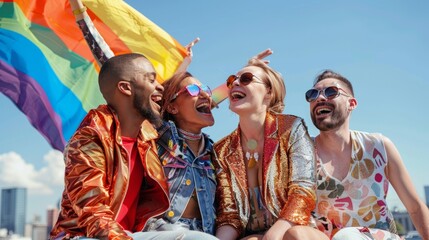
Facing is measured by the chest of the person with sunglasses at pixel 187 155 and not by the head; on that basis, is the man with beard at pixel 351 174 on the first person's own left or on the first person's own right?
on the first person's own left

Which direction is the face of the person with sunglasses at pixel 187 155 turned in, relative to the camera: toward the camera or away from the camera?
toward the camera

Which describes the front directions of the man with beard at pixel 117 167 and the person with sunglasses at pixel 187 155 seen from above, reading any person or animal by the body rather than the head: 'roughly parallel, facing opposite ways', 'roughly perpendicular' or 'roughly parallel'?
roughly parallel

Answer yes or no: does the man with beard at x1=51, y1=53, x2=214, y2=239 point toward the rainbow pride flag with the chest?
no

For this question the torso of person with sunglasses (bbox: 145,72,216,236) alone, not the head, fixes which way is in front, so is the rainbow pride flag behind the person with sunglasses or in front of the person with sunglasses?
behind

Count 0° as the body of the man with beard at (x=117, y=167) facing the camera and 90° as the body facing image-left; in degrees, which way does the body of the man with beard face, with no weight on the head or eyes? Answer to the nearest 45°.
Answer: approximately 315°

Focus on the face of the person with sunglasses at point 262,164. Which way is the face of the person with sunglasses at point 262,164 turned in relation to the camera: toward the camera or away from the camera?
toward the camera

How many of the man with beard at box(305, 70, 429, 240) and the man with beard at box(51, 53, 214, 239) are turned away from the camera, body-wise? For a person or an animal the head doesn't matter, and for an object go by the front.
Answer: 0

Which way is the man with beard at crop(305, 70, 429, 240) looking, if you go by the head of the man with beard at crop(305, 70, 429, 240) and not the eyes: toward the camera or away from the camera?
toward the camera

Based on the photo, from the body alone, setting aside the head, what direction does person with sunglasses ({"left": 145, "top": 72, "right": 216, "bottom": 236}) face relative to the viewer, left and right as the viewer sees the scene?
facing the viewer and to the right of the viewer

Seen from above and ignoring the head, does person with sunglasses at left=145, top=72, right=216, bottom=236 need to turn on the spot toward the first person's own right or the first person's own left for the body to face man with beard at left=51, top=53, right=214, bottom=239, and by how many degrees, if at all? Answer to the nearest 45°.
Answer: approximately 90° to the first person's own right

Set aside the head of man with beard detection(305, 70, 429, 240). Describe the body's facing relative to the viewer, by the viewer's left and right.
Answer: facing the viewer and to the left of the viewer

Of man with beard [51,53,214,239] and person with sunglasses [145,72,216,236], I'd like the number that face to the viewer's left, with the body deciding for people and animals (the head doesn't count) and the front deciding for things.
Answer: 0

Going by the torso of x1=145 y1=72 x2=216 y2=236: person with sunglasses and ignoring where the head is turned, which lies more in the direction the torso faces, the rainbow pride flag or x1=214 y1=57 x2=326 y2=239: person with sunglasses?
the person with sunglasses

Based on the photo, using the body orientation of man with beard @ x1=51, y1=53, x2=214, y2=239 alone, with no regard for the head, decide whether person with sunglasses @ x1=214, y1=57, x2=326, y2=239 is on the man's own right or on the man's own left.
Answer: on the man's own left

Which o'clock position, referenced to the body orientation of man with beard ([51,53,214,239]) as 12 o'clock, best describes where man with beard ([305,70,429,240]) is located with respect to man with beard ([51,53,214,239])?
man with beard ([305,70,429,240]) is roughly at 10 o'clock from man with beard ([51,53,214,239]).
